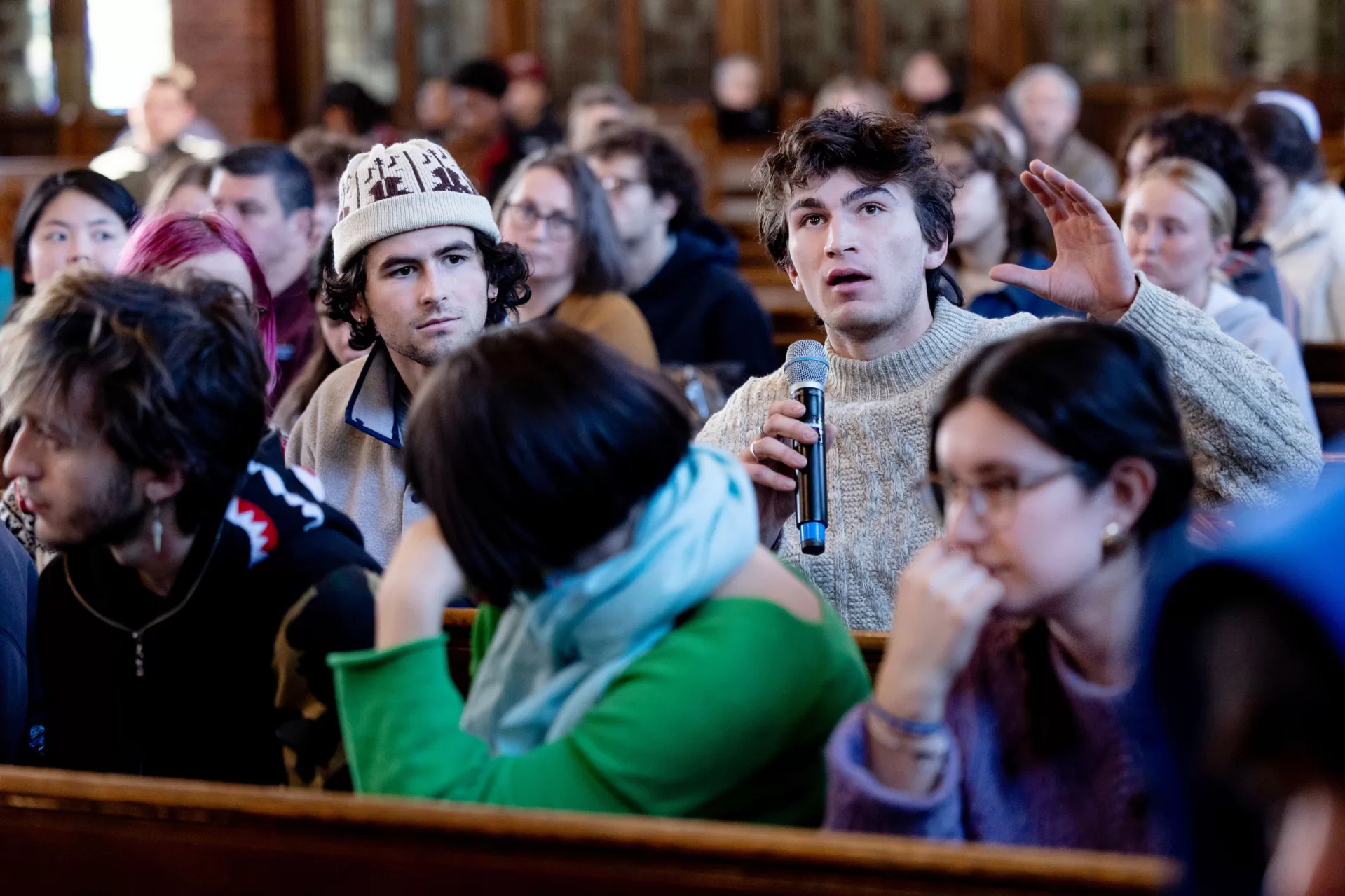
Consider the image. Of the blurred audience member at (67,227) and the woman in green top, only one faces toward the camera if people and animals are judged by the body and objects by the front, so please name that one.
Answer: the blurred audience member

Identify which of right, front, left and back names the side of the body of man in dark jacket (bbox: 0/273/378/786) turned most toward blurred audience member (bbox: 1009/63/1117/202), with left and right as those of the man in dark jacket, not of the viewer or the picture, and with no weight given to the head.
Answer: back

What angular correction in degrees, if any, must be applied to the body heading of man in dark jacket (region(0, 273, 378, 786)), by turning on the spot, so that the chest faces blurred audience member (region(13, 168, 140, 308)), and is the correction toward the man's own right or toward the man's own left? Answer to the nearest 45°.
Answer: approximately 135° to the man's own right

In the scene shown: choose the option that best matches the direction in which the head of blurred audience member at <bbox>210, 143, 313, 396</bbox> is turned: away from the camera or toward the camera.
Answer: toward the camera

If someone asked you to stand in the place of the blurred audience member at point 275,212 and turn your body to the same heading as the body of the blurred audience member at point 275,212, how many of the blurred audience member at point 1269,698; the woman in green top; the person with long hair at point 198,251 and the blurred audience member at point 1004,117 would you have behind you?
1

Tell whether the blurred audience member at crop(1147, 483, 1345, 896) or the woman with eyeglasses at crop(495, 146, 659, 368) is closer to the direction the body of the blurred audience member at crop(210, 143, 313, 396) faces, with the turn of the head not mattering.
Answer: the blurred audience member

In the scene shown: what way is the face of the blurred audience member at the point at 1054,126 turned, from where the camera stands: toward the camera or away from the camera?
toward the camera

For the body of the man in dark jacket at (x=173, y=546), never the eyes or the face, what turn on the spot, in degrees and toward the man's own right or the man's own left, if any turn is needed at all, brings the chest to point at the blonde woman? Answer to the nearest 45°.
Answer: approximately 180°

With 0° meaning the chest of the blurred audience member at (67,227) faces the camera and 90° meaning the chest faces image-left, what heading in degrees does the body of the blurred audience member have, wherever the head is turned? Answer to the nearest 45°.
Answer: approximately 0°

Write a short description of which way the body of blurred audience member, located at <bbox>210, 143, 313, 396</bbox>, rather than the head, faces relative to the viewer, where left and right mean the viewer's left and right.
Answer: facing the viewer and to the left of the viewer

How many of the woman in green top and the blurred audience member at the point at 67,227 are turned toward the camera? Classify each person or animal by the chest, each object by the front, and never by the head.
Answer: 1

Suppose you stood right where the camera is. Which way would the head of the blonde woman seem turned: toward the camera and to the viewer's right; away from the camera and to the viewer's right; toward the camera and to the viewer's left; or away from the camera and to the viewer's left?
toward the camera and to the viewer's left

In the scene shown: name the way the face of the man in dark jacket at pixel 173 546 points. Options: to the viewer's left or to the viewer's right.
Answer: to the viewer's left

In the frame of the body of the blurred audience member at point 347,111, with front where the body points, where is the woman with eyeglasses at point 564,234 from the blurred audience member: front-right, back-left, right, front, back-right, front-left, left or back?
front-left

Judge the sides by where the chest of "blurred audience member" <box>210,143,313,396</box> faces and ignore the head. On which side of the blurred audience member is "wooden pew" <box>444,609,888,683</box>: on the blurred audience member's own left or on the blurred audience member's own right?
on the blurred audience member's own left
